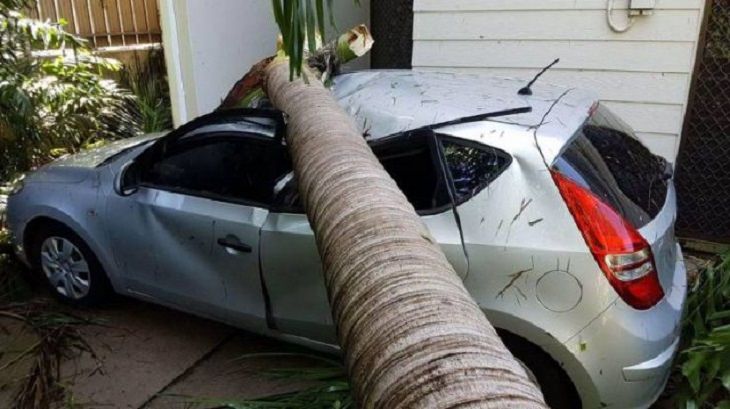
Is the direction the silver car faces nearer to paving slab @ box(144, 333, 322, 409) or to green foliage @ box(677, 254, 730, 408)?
the paving slab

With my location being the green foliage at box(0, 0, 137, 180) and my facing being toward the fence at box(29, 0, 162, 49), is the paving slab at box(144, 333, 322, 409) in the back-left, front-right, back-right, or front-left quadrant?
back-right

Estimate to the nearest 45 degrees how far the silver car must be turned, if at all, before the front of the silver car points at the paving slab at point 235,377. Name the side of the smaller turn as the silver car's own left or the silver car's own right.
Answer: approximately 45° to the silver car's own left

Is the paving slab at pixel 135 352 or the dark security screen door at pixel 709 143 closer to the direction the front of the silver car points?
the paving slab

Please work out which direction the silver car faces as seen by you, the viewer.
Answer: facing away from the viewer and to the left of the viewer

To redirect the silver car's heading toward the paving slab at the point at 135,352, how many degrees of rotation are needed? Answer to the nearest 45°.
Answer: approximately 45° to its left

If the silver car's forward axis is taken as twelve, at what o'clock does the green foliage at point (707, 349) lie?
The green foliage is roughly at 5 o'clock from the silver car.

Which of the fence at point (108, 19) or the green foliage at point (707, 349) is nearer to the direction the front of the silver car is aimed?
the fence

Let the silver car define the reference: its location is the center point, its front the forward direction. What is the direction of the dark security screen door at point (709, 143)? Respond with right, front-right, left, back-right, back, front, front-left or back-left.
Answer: right

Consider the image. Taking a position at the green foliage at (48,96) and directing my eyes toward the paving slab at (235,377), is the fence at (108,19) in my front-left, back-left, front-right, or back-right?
back-left

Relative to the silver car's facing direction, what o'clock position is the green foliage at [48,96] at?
The green foliage is roughly at 12 o'clock from the silver car.
